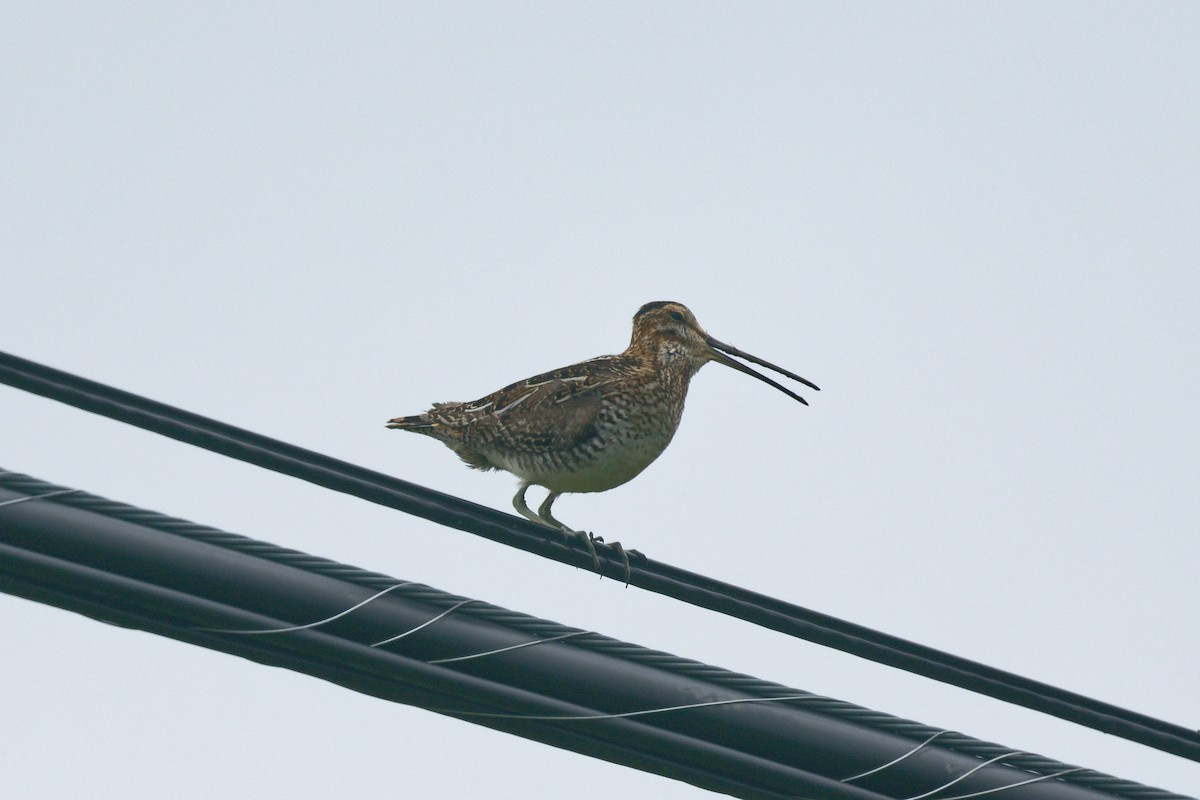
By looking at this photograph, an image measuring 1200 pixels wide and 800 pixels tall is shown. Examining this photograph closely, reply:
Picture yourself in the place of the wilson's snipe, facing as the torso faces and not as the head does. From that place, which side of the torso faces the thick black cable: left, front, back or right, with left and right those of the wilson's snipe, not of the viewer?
right

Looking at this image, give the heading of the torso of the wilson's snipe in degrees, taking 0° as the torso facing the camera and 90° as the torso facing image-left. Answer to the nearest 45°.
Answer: approximately 270°
